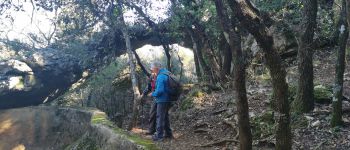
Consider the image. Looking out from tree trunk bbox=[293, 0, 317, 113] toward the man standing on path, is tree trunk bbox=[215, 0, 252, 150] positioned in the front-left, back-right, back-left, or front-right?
front-left

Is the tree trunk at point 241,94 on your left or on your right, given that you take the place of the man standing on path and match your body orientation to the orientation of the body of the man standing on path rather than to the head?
on your left

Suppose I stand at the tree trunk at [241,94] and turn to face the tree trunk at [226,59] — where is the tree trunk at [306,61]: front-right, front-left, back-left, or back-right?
front-right

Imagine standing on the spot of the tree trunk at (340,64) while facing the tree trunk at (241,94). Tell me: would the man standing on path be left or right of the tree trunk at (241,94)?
right

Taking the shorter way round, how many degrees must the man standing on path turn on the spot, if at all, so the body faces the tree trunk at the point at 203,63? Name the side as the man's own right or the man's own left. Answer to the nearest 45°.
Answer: approximately 90° to the man's own right

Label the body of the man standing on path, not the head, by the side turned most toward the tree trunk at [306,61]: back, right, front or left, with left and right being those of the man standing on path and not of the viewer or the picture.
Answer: back

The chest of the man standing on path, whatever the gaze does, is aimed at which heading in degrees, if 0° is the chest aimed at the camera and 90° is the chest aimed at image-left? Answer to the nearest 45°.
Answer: approximately 90°

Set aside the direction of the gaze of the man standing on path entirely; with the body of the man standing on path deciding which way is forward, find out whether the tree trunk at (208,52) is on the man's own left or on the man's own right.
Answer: on the man's own right
